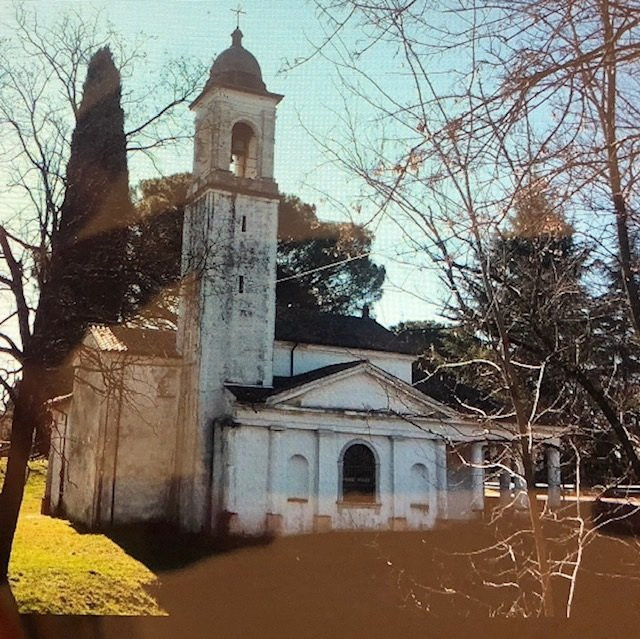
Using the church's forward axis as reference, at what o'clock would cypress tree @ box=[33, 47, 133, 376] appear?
The cypress tree is roughly at 5 o'clock from the church.
